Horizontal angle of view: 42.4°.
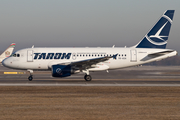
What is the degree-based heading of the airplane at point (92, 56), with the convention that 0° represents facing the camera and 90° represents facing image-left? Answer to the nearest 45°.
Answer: approximately 90°
